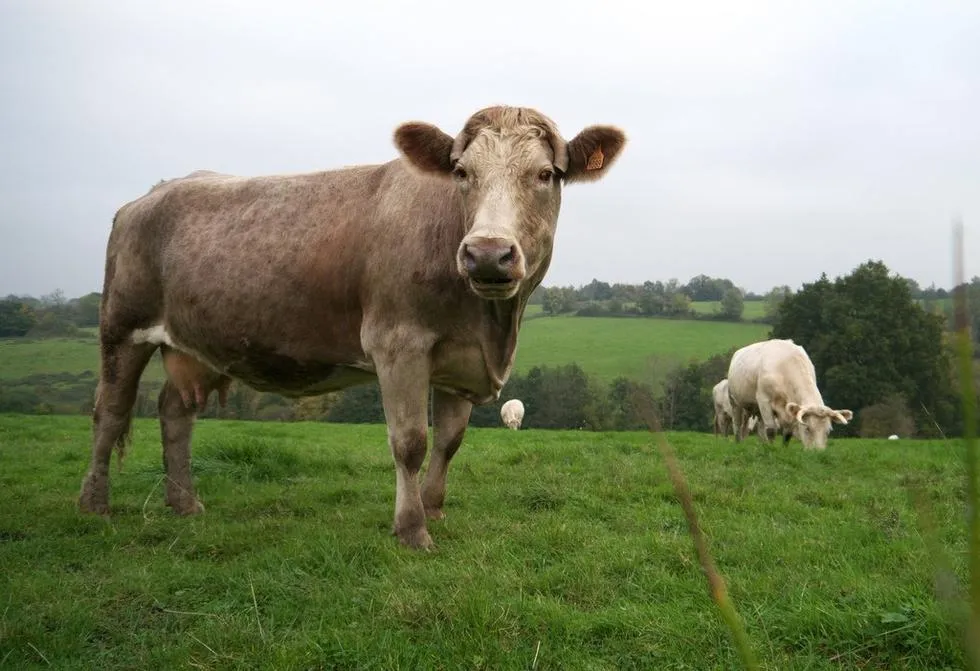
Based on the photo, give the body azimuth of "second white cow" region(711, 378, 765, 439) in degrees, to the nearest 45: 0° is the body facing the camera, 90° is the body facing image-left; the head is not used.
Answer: approximately 270°

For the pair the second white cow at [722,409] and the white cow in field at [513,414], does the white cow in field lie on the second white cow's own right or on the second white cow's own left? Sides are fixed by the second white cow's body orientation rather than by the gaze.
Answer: on the second white cow's own left

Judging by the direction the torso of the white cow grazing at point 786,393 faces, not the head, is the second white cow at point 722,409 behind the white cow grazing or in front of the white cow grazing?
behind

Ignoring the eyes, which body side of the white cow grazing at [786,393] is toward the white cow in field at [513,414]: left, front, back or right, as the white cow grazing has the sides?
back

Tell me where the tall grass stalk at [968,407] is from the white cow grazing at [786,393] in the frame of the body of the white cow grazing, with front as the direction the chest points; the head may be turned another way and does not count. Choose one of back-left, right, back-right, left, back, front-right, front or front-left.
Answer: front-right

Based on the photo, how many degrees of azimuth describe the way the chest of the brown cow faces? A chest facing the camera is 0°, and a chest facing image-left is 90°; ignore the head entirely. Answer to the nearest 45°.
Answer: approximately 315°
